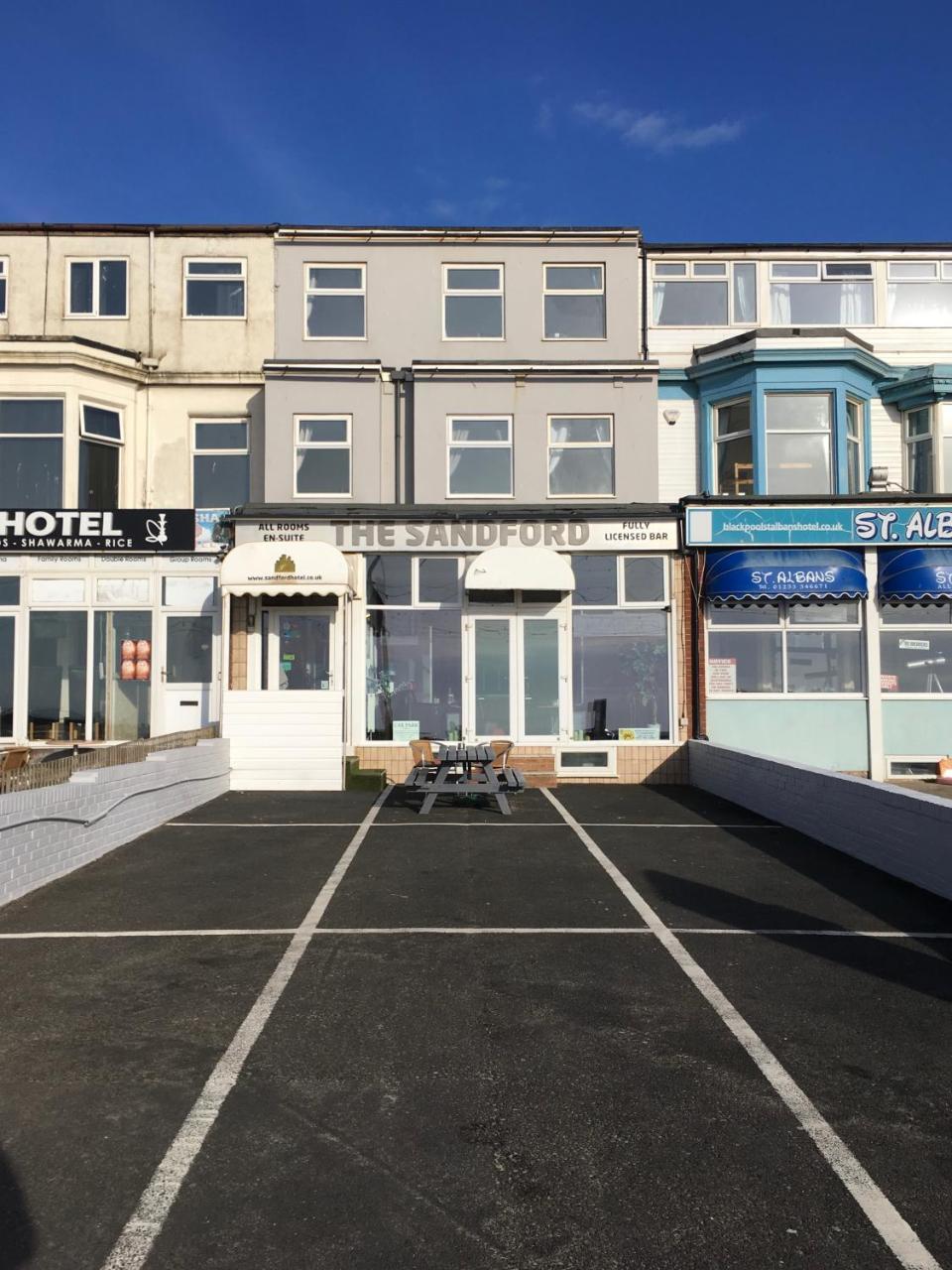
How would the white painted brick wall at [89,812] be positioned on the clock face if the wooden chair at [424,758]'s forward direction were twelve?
The white painted brick wall is roughly at 3 o'clock from the wooden chair.

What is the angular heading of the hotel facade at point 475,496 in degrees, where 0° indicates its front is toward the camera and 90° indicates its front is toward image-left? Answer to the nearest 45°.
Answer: approximately 0°

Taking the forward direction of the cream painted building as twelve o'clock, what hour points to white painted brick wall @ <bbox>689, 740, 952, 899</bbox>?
The white painted brick wall is roughly at 11 o'clock from the cream painted building.

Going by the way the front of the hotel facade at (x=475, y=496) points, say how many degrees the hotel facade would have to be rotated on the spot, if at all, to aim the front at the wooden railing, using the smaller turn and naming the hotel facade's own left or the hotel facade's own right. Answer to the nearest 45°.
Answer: approximately 45° to the hotel facade's own right

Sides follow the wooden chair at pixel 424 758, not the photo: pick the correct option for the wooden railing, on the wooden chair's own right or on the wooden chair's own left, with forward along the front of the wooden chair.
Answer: on the wooden chair's own right

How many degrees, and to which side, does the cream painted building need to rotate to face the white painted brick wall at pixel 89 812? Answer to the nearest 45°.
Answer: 0° — it already faces it
